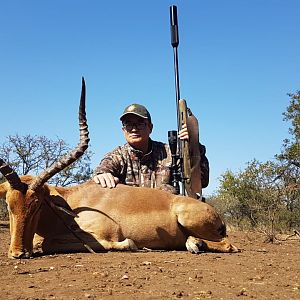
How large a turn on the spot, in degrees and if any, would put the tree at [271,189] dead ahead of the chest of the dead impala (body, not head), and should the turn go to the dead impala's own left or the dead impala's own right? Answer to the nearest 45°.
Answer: approximately 135° to the dead impala's own right

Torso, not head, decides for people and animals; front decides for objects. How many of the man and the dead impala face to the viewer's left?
1

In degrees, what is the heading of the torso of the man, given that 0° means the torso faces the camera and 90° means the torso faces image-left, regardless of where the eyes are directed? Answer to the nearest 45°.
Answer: approximately 0°

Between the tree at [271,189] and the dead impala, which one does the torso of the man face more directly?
the dead impala

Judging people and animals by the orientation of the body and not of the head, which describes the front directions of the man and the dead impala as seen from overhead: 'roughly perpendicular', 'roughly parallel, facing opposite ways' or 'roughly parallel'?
roughly perpendicular

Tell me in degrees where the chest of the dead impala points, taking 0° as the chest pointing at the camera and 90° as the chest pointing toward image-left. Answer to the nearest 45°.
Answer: approximately 90°

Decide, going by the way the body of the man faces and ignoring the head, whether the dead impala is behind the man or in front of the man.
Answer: in front
